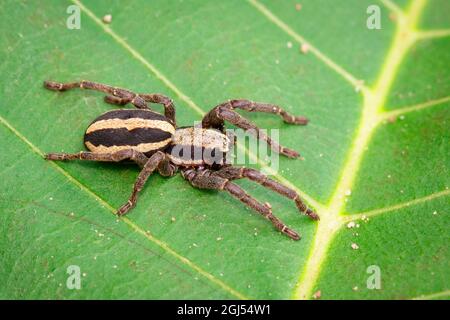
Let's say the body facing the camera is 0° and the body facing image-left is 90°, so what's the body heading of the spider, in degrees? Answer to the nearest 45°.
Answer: approximately 270°

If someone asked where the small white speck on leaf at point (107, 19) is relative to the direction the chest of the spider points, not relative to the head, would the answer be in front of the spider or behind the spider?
behind
